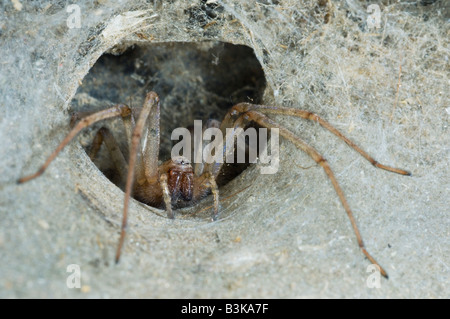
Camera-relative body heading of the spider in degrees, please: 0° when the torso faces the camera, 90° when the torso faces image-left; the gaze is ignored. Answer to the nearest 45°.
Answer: approximately 0°
